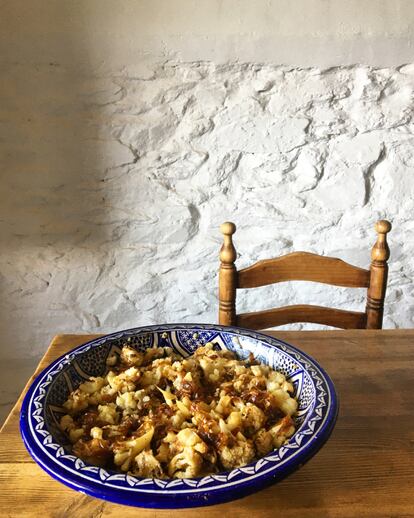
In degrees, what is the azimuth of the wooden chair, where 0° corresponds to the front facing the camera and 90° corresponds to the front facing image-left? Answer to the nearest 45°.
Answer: approximately 0°

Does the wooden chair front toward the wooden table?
yes

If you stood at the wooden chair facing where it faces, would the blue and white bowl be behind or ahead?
ahead

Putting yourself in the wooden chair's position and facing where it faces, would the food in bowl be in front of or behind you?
in front
